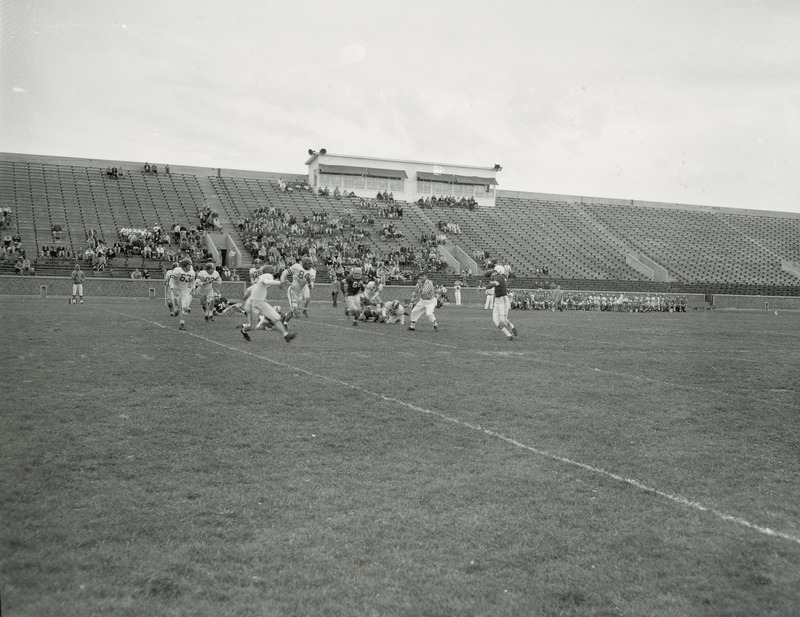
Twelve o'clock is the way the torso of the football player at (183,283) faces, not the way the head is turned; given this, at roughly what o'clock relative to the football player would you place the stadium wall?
The stadium wall is roughly at 7 o'clock from the football player.

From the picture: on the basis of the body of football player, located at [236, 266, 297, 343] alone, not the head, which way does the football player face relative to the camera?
to the viewer's right

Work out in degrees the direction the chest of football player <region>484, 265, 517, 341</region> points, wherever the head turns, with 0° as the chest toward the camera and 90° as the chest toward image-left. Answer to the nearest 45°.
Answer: approximately 90°

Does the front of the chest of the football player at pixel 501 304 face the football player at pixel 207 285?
yes

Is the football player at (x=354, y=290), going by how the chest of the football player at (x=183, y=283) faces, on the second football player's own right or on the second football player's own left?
on the second football player's own left

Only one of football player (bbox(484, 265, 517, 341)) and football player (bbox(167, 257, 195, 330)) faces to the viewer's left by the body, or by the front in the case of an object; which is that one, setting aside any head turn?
football player (bbox(484, 265, 517, 341))

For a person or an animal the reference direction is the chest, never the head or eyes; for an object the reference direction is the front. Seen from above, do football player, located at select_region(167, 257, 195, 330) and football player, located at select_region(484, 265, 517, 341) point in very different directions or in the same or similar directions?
very different directions

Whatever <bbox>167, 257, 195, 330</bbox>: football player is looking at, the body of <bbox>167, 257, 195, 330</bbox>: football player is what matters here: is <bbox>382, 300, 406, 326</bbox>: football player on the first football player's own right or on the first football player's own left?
on the first football player's own left

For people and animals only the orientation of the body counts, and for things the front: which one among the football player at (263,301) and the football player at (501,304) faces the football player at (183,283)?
the football player at (501,304)

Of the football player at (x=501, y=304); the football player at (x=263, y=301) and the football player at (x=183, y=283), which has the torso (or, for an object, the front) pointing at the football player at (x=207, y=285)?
the football player at (x=501, y=304)

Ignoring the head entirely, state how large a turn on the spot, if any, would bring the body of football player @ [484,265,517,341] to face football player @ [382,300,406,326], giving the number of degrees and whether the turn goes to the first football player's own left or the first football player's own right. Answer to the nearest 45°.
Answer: approximately 45° to the first football player's own right

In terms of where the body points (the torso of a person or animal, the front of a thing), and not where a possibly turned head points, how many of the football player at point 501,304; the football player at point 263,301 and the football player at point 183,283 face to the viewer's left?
1
